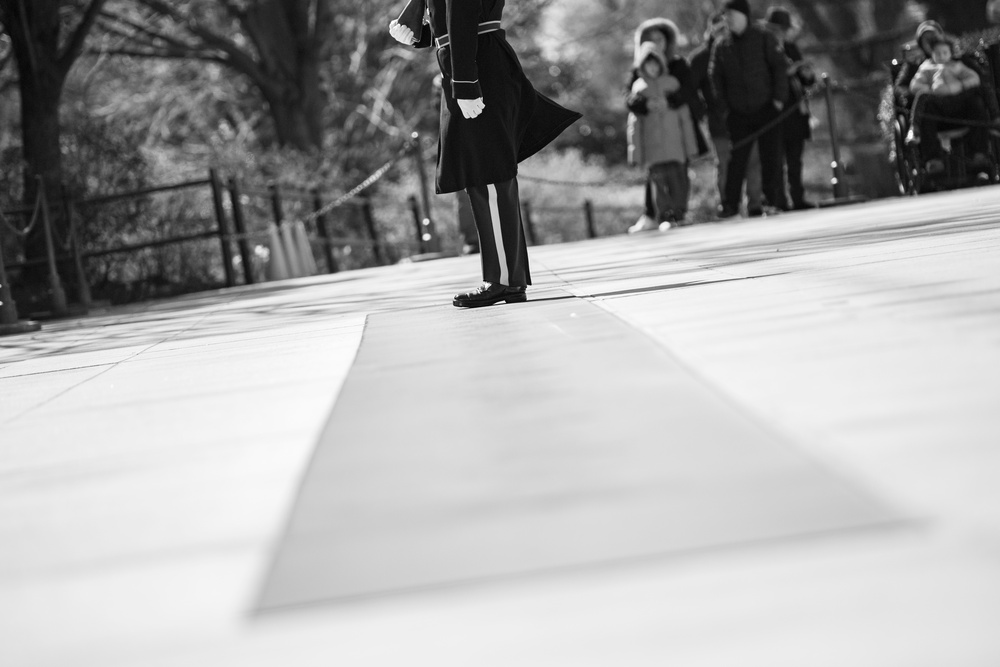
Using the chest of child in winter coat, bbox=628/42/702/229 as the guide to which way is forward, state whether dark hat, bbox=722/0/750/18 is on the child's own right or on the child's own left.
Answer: on the child's own left

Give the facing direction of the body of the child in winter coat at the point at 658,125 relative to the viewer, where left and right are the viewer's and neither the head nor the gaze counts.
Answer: facing the viewer

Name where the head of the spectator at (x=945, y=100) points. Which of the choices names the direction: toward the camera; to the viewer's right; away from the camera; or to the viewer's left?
toward the camera

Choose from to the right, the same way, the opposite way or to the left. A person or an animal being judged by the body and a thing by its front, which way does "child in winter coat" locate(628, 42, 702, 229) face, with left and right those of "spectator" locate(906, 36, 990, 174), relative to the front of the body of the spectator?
the same way

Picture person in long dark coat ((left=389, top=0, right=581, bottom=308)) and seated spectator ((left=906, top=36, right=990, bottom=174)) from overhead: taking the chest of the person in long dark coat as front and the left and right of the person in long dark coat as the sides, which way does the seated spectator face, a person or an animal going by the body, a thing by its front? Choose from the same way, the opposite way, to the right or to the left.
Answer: to the left

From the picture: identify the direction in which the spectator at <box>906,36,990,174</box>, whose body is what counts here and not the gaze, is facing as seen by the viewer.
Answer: toward the camera

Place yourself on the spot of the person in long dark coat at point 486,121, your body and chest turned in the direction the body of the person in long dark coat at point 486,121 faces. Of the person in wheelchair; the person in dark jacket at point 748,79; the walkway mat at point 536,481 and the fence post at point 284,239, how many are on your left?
1

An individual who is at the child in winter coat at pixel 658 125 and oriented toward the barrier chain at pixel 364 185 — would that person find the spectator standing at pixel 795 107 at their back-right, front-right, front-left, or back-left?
back-right

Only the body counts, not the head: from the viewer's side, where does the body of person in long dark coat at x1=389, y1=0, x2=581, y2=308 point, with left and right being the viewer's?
facing to the left of the viewer

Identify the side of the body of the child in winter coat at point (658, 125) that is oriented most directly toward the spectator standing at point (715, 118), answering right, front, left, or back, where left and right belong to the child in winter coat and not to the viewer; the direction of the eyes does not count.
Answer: left

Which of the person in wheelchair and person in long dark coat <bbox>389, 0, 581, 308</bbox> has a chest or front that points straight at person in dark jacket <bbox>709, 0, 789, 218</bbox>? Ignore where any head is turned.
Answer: the person in wheelchair

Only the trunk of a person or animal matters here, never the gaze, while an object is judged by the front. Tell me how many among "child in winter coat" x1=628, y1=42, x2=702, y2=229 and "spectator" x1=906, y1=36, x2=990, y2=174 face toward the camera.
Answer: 2

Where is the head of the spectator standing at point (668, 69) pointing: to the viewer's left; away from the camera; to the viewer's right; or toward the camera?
toward the camera

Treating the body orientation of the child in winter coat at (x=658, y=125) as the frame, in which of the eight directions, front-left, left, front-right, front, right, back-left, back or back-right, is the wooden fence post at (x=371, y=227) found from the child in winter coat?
back-right

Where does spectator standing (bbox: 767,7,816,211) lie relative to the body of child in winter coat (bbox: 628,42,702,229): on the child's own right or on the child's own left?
on the child's own left

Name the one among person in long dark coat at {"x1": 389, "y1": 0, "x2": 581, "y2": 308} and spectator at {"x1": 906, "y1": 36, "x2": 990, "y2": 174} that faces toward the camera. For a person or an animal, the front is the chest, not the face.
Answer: the spectator

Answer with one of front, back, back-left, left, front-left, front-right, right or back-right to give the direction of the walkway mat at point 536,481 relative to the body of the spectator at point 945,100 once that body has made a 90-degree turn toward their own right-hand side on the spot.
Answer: left
